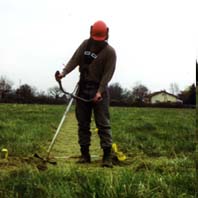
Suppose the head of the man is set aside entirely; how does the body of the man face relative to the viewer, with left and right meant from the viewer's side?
facing the viewer and to the left of the viewer
